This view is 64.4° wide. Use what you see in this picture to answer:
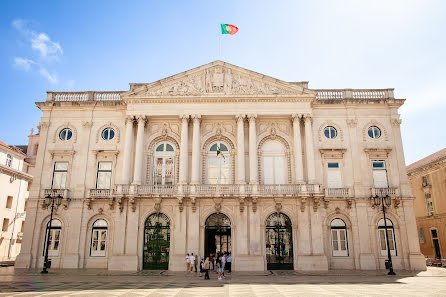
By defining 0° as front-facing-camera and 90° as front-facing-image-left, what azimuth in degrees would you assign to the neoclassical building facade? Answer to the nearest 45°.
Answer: approximately 0°

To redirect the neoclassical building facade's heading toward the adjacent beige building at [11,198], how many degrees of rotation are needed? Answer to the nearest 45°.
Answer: approximately 135° to its right

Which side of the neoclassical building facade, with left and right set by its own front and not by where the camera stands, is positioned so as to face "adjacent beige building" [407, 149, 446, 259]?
left
